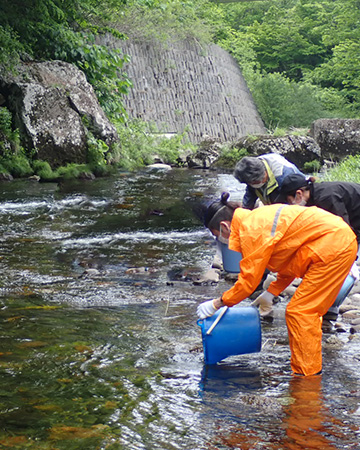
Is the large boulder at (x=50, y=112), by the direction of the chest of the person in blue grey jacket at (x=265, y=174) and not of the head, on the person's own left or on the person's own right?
on the person's own right

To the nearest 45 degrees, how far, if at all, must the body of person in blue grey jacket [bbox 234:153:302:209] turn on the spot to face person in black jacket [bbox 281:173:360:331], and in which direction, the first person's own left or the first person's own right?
approximately 90° to the first person's own left

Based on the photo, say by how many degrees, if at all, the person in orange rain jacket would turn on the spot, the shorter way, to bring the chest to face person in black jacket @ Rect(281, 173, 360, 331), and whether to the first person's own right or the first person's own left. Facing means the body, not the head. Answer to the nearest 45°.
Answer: approximately 90° to the first person's own right

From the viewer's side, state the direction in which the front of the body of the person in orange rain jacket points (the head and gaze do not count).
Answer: to the viewer's left

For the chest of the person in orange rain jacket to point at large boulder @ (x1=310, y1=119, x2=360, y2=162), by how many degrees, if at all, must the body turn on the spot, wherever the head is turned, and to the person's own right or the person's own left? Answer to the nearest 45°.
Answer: approximately 90° to the person's own right

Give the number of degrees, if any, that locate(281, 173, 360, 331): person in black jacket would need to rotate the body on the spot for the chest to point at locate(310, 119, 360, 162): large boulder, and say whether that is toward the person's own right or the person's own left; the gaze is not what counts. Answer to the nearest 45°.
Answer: approximately 90° to the person's own right

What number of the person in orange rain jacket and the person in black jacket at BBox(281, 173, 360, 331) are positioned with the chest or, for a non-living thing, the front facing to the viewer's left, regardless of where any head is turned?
2

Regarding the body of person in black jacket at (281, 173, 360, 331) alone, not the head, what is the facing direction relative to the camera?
to the viewer's left

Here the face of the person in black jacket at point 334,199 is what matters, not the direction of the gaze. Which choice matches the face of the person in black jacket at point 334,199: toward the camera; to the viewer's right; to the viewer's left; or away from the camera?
to the viewer's left

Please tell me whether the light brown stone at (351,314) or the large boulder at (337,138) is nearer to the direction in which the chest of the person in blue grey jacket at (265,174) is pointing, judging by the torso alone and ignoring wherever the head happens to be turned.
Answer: the light brown stone
